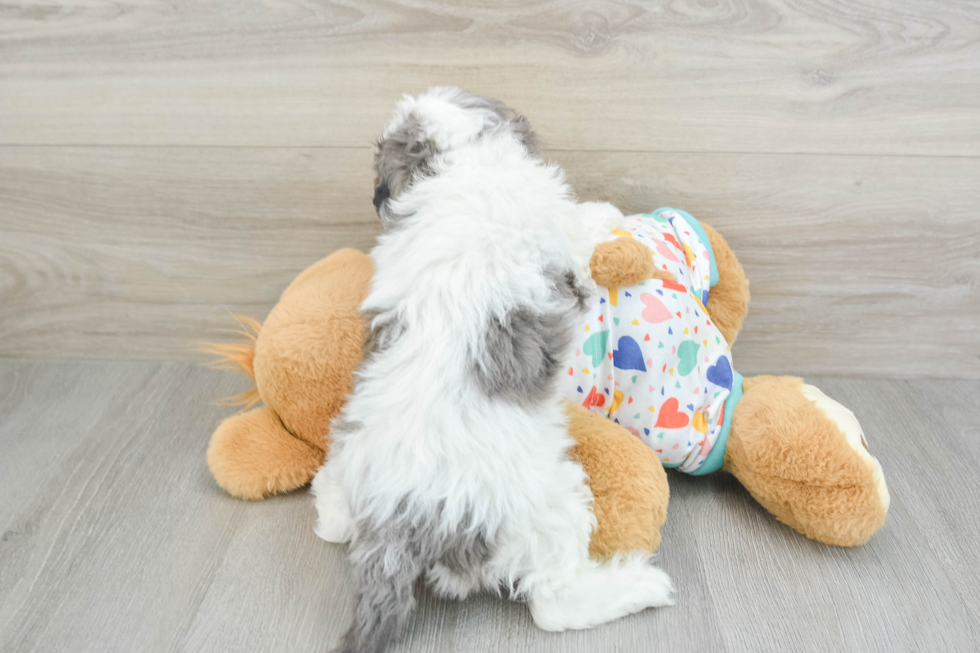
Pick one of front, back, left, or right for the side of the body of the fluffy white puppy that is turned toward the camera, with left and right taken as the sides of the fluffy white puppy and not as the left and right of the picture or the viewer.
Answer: back
